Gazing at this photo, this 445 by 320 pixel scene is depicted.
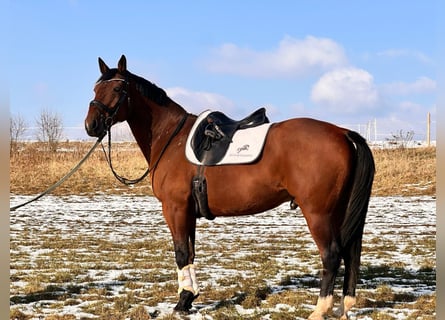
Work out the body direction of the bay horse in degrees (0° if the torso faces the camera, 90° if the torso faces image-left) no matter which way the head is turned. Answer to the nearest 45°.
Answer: approximately 90°
